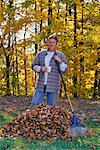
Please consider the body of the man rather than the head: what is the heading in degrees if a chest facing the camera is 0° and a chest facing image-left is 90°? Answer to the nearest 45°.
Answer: approximately 0°
